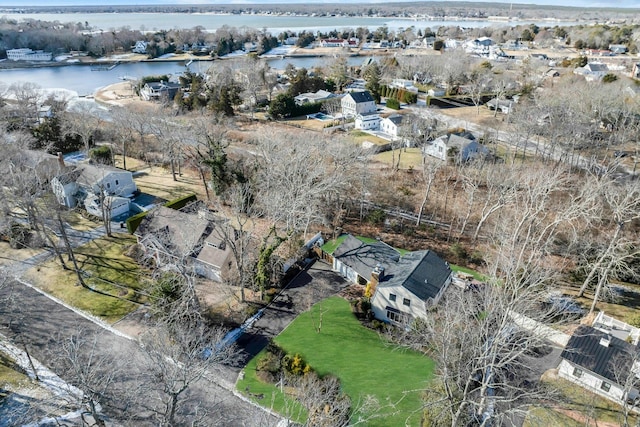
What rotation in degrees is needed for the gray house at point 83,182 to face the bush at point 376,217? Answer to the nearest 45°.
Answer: approximately 90° to its left

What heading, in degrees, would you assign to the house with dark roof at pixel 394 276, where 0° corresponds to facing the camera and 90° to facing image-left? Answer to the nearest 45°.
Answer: approximately 45°

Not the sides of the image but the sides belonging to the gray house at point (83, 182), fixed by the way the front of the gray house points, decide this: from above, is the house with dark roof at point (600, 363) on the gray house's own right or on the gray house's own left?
on the gray house's own left

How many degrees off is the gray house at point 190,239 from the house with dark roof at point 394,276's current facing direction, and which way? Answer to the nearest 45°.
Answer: approximately 45° to its right

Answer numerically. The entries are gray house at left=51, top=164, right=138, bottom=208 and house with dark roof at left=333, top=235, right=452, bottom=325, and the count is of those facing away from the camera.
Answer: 0

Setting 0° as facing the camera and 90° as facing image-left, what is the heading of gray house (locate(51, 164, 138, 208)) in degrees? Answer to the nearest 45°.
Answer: approximately 45°

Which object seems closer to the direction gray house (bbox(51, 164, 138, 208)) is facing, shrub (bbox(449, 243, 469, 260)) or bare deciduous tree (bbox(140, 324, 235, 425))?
the bare deciduous tree

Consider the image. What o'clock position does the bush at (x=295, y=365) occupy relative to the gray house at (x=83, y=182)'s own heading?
The bush is roughly at 10 o'clock from the gray house.

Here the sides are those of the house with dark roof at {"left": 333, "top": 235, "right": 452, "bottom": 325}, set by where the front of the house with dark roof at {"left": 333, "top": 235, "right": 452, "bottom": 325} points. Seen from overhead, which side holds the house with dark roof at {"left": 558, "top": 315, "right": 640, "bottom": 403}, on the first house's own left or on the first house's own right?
on the first house's own left

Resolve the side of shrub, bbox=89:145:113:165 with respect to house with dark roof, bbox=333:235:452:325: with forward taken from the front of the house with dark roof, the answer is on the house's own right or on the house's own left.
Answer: on the house's own right

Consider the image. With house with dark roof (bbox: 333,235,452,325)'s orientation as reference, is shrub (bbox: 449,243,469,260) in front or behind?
behind
